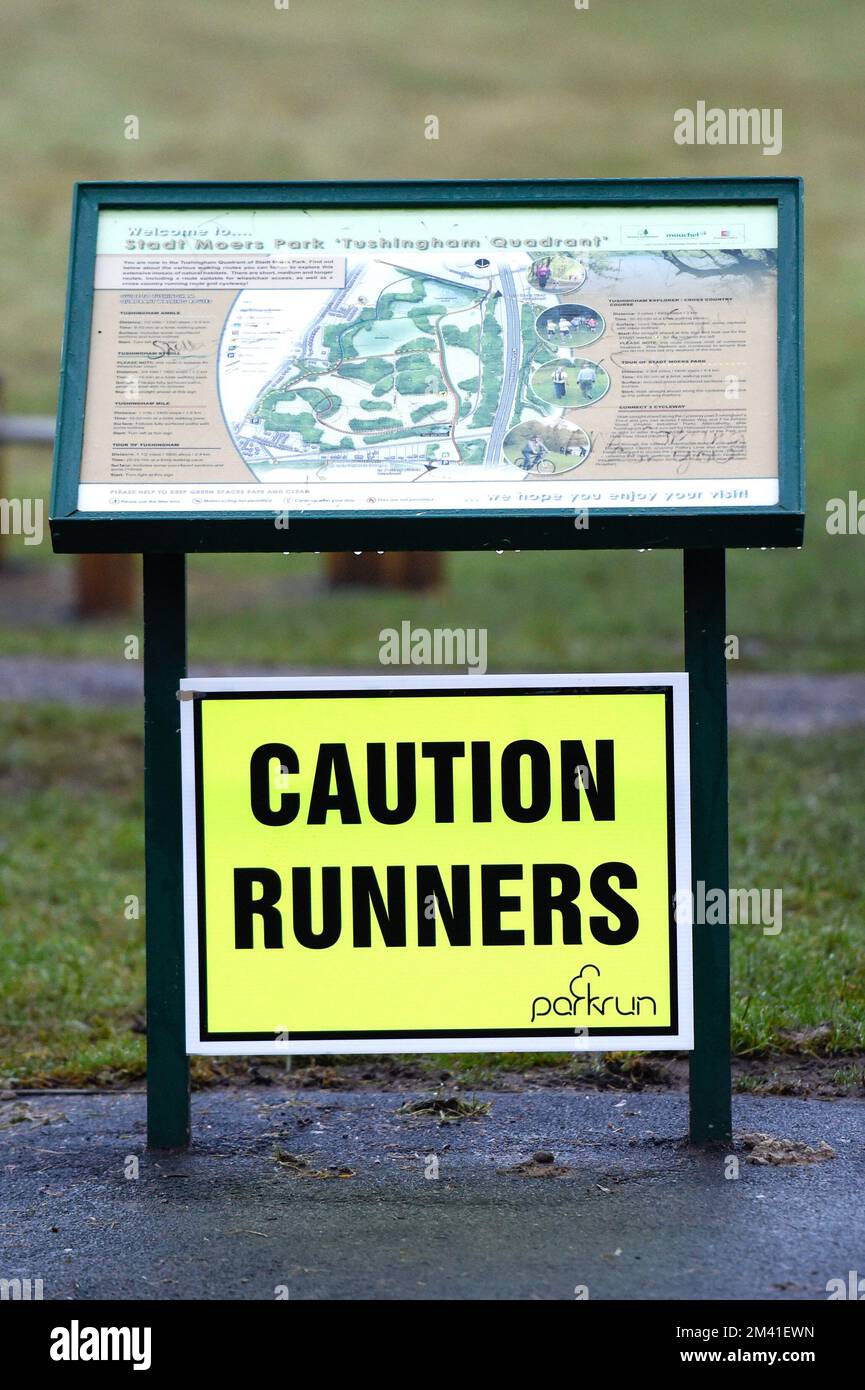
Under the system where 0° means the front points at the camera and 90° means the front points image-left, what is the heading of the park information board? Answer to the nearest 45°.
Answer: approximately 0°

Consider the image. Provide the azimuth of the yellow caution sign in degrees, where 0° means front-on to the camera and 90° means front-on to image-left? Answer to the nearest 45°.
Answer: approximately 0°

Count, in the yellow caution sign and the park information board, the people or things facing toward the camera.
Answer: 2
